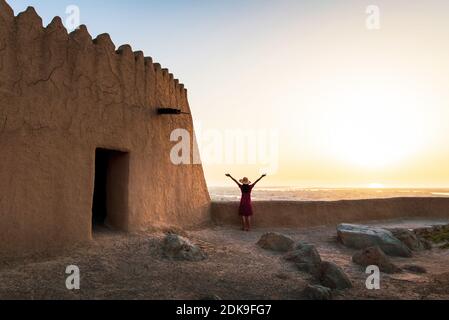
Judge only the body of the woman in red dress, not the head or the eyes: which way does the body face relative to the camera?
away from the camera

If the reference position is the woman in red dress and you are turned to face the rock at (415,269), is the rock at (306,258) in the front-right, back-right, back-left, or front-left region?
front-right

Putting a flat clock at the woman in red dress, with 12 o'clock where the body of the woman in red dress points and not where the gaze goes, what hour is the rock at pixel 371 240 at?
The rock is roughly at 4 o'clock from the woman in red dress.

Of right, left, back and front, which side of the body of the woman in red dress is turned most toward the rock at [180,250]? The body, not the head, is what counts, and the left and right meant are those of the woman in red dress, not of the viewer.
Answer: back

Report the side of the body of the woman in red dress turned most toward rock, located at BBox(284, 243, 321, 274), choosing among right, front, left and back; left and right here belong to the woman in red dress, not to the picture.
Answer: back

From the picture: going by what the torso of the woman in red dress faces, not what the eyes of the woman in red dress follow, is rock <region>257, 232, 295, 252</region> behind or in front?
behind

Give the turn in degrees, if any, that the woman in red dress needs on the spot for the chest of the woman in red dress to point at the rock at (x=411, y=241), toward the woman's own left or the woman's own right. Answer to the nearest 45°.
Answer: approximately 90° to the woman's own right

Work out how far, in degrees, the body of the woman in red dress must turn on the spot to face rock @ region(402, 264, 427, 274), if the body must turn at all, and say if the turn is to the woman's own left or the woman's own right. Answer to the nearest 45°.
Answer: approximately 135° to the woman's own right

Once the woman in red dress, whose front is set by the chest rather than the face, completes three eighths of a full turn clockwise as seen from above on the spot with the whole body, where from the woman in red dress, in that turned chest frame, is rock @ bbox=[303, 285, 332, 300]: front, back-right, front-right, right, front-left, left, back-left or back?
front-right

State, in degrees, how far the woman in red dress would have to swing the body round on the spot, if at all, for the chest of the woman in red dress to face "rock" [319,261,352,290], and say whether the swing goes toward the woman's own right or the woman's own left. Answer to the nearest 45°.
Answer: approximately 180°

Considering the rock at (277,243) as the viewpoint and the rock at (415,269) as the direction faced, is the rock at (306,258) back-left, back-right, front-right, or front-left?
front-right

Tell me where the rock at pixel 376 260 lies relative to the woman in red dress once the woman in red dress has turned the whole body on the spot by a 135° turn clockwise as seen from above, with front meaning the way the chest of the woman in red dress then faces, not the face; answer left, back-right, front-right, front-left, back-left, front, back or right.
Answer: front

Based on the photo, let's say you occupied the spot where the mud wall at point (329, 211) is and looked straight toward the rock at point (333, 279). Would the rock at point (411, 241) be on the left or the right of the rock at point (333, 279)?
left
